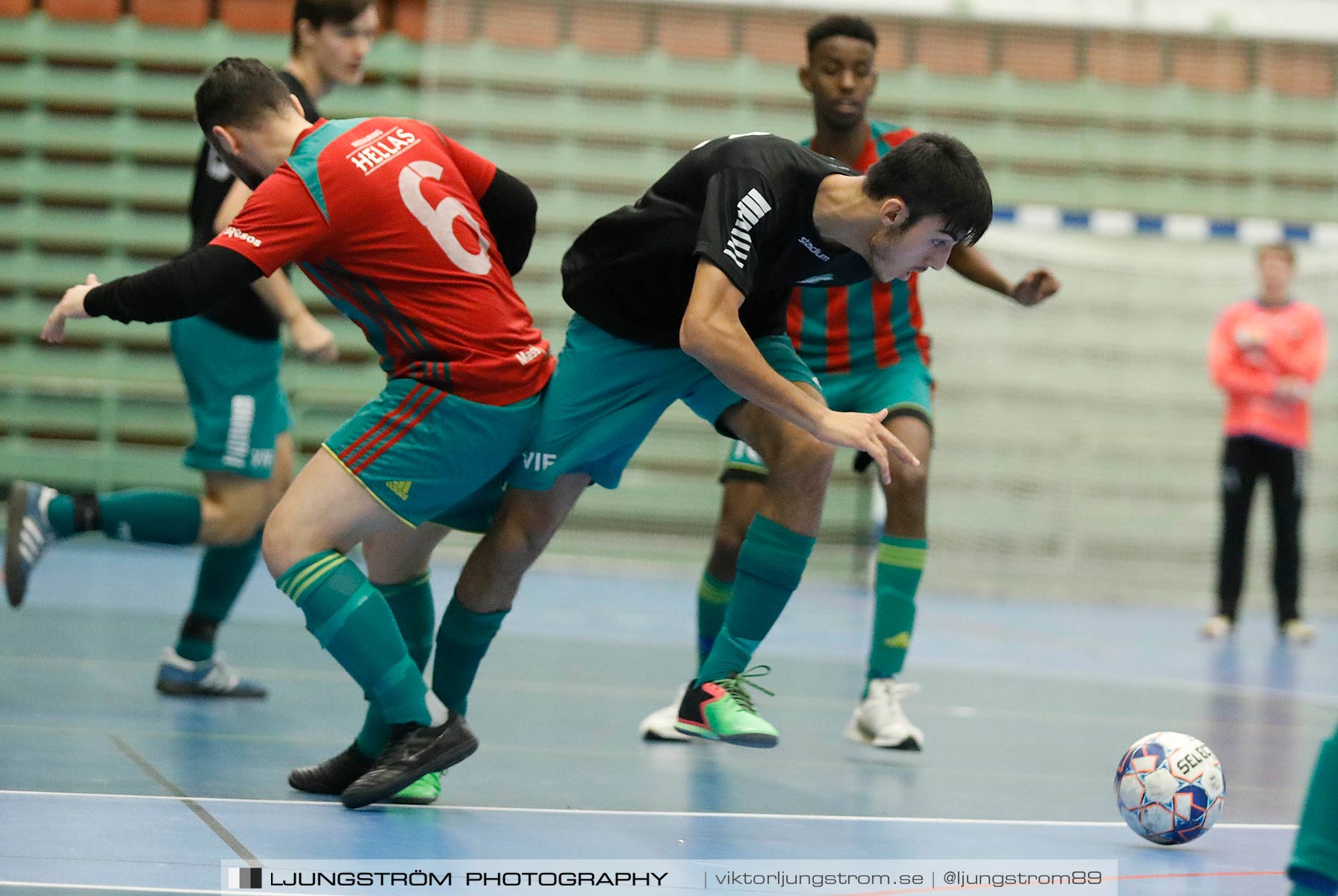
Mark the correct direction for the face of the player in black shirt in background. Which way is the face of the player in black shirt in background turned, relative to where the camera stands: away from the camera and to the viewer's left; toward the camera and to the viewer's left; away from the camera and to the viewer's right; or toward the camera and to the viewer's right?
toward the camera and to the viewer's right

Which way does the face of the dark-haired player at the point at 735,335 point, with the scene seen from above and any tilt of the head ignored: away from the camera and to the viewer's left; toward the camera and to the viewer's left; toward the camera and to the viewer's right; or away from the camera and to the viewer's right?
toward the camera and to the viewer's right

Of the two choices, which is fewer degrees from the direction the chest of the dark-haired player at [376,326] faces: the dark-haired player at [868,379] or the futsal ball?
the dark-haired player

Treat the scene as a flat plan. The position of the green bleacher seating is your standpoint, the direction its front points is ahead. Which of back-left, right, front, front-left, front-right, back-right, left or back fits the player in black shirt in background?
front

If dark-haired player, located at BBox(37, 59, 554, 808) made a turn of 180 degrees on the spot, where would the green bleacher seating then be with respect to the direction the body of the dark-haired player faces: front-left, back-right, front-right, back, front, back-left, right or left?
back-left

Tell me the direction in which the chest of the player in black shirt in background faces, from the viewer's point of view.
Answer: to the viewer's right

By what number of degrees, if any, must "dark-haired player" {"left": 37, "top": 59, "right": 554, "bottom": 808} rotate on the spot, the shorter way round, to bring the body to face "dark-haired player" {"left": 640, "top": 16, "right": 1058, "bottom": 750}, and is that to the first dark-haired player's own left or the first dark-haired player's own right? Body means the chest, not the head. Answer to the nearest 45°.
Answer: approximately 90° to the first dark-haired player's own right

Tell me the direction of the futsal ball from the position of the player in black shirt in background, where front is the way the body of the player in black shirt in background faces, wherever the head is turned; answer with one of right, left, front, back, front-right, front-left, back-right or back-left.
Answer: front-right

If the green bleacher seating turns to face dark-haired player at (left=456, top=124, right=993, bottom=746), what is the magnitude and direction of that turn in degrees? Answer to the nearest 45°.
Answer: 0° — it already faces them

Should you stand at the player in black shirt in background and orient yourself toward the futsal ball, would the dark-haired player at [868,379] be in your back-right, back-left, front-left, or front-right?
front-left

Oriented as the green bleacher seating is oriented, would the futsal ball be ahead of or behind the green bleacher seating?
ahead

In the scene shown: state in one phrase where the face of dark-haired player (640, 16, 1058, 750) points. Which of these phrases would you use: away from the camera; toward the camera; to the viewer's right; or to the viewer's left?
toward the camera

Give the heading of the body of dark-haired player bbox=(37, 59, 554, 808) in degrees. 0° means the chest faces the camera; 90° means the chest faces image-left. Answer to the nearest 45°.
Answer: approximately 135°

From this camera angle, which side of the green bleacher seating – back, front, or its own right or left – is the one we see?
front

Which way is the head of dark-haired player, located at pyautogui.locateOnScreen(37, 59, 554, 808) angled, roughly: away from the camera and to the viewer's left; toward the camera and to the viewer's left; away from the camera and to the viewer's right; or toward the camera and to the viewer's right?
away from the camera and to the viewer's left
